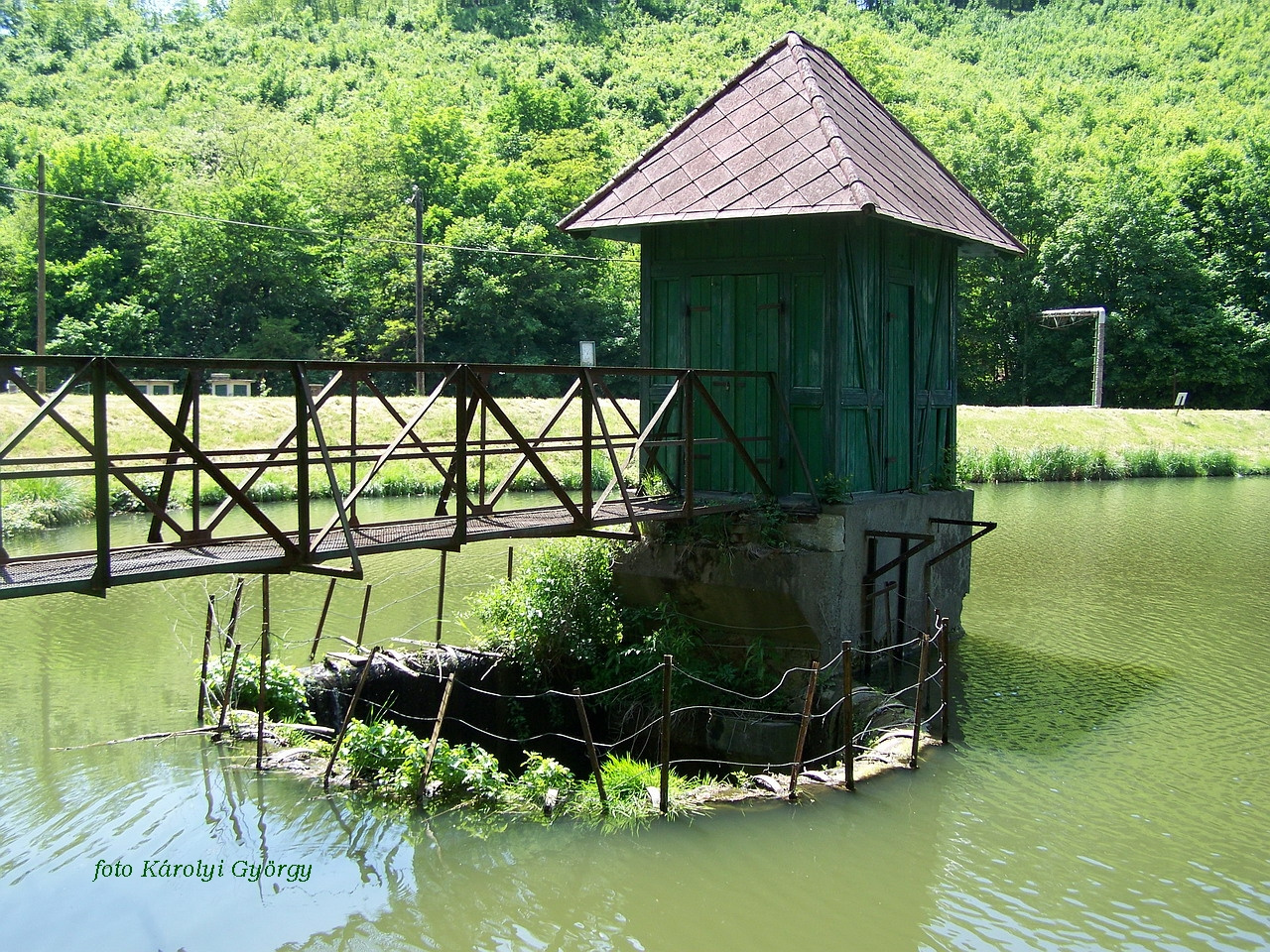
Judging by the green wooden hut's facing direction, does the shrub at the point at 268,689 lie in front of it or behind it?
in front

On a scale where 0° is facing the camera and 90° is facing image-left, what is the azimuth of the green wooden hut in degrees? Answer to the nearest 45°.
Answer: approximately 45°

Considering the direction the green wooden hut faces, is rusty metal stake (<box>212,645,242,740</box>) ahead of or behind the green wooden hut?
ahead

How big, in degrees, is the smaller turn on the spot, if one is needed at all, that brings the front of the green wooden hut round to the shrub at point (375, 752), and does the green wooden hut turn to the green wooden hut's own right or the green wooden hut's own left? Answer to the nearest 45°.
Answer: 0° — it already faces it
